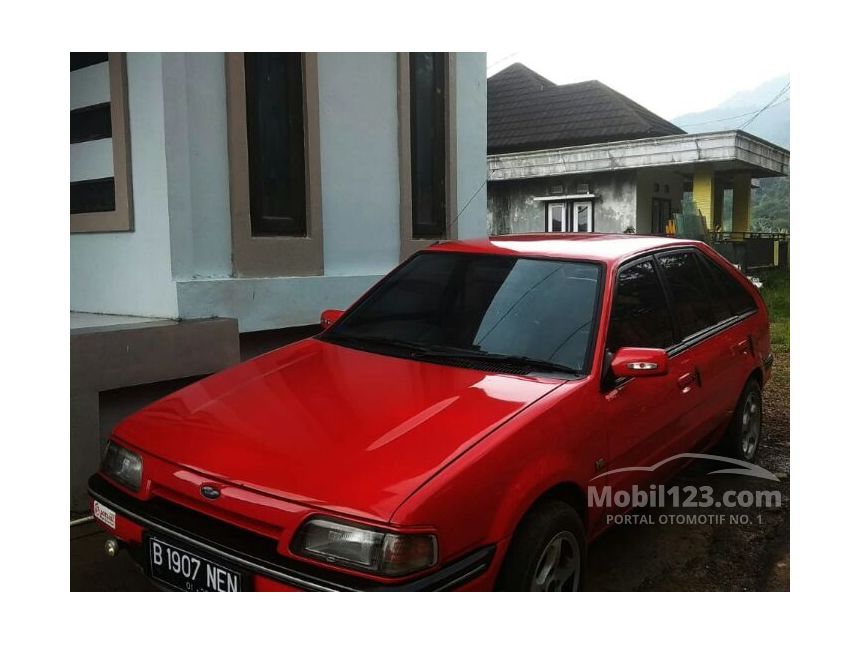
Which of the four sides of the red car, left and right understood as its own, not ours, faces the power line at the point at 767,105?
back

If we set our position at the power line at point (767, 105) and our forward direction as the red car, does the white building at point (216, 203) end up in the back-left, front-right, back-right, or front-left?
front-right

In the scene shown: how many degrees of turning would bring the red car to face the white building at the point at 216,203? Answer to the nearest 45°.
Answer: approximately 90° to its right

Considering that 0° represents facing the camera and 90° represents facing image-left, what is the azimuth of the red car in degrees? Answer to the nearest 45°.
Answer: approximately 45°
